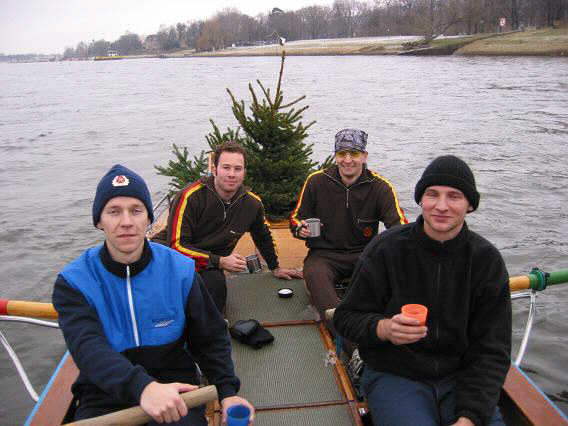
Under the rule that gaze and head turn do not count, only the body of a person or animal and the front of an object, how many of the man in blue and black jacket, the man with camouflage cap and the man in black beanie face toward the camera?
3

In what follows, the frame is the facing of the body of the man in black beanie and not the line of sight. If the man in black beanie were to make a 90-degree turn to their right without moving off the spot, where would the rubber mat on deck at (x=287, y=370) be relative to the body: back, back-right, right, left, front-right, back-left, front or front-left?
front-right

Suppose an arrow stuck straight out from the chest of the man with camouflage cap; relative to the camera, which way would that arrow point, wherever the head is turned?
toward the camera

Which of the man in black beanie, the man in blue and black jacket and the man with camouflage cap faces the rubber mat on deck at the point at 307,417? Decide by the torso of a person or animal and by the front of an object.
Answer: the man with camouflage cap

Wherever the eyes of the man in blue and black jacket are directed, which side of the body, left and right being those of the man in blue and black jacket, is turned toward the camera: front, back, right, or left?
front

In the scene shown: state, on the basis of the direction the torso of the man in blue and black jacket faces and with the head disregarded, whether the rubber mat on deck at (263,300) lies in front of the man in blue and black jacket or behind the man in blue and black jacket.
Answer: behind

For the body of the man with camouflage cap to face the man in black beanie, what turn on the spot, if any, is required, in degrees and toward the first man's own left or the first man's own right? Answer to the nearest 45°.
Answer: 0° — they already face them

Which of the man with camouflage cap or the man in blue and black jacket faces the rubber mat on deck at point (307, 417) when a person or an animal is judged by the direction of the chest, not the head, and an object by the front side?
the man with camouflage cap

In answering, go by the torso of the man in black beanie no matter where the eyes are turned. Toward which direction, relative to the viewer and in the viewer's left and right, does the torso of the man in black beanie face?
facing the viewer

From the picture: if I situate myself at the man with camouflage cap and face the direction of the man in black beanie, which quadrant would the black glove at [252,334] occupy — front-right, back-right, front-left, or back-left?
front-right

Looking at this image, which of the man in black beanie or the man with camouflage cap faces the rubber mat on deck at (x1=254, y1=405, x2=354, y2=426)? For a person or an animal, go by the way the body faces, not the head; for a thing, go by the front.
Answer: the man with camouflage cap

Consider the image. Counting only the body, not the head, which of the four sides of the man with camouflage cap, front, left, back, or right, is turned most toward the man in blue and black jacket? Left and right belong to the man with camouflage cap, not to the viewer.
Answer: front

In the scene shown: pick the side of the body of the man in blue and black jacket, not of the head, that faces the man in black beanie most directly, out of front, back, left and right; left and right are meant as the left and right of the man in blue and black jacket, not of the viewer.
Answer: left
